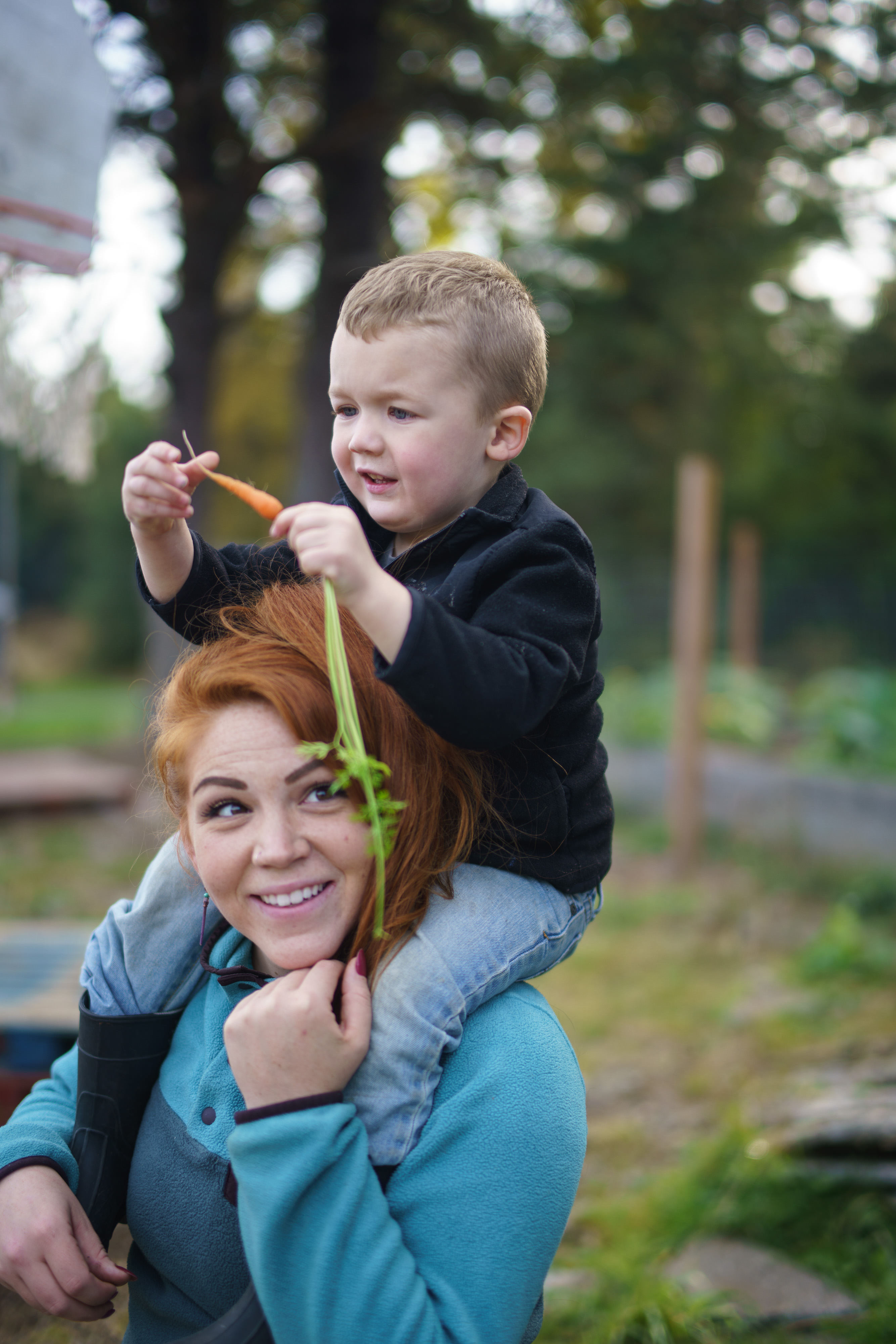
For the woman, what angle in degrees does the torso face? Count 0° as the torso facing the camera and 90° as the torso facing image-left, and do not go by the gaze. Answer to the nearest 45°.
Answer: approximately 45°

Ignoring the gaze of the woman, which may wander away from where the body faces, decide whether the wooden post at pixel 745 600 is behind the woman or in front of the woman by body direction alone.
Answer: behind

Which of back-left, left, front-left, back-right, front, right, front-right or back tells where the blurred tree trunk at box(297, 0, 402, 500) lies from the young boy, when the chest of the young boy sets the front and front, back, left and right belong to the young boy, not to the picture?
back-right

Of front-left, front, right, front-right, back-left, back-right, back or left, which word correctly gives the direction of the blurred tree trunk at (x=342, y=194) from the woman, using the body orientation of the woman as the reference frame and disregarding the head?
back-right

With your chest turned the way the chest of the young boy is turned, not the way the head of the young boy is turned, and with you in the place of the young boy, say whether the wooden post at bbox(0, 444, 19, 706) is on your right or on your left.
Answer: on your right

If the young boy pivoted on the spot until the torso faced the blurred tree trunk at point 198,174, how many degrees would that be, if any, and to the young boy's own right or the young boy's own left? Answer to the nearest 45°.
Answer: approximately 135° to the young boy's own right
